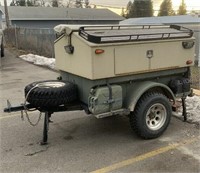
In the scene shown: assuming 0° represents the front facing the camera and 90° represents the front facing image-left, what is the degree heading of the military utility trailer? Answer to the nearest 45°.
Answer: approximately 45°

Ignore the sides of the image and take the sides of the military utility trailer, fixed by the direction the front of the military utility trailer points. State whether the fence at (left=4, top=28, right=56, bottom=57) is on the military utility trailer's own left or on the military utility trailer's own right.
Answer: on the military utility trailer's own right

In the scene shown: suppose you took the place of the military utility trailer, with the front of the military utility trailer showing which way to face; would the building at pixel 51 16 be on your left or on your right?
on your right
